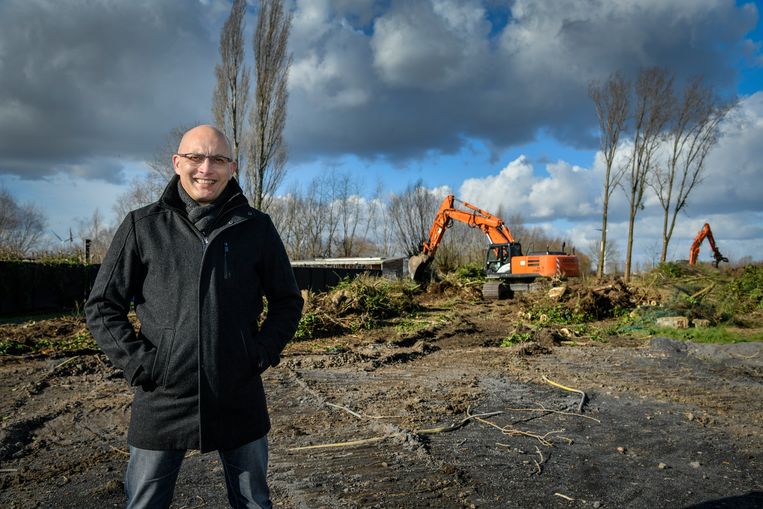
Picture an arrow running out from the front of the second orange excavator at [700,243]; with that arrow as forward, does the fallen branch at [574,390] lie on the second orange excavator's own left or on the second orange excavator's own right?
on the second orange excavator's own right

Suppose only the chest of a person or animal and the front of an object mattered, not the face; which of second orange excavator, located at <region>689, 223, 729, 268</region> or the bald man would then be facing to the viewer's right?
the second orange excavator

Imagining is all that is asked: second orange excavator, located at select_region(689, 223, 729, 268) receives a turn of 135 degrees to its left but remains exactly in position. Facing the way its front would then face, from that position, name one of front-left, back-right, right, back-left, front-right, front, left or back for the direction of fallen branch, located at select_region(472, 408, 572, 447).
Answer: back-left

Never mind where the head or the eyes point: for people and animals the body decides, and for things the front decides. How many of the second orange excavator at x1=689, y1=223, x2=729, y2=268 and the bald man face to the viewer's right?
1

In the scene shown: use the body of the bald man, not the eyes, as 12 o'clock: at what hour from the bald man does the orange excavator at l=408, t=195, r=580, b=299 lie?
The orange excavator is roughly at 7 o'clock from the bald man.

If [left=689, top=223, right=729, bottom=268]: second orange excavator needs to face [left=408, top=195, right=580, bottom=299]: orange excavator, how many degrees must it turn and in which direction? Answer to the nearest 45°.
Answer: approximately 135° to its right

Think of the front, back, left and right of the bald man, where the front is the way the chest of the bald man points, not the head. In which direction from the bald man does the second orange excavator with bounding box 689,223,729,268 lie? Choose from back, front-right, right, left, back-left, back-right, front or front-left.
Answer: back-left

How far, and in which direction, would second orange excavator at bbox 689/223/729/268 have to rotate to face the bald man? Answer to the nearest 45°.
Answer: approximately 90° to its right

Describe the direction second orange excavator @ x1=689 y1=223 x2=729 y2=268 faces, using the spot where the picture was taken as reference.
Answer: facing to the right of the viewer

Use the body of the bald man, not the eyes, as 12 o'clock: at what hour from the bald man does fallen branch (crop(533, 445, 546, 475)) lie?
The fallen branch is roughly at 8 o'clock from the bald man.

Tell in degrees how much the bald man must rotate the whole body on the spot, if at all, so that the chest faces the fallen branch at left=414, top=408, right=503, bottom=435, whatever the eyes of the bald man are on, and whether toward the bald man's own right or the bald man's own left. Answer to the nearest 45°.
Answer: approximately 135° to the bald man's own left

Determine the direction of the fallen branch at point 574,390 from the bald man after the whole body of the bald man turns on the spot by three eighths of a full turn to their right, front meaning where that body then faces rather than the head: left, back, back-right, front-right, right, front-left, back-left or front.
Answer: right

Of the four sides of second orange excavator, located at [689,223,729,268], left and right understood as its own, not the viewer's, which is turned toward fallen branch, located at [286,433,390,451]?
right
